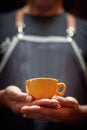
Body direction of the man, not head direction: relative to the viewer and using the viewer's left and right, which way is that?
facing the viewer
